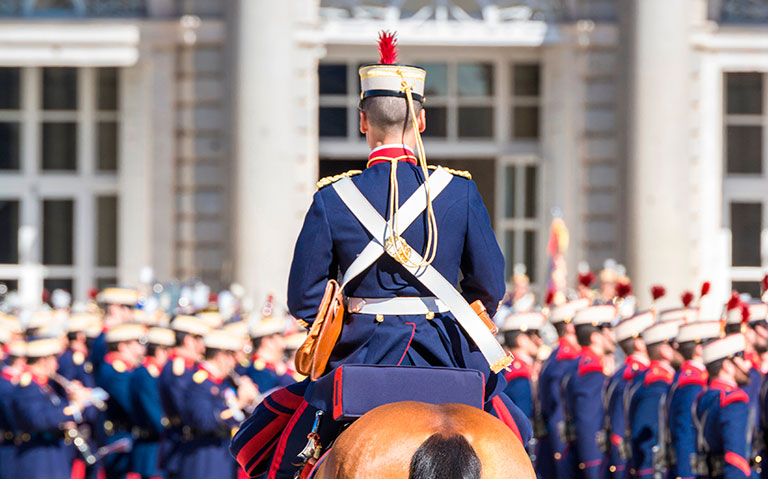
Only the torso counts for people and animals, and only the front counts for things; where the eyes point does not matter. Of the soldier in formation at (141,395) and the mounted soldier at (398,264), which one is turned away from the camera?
the mounted soldier

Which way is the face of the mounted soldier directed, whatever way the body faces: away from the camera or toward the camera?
away from the camera

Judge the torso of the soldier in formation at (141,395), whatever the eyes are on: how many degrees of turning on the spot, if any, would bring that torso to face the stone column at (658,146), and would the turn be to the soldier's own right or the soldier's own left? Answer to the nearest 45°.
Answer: approximately 45° to the soldier's own left

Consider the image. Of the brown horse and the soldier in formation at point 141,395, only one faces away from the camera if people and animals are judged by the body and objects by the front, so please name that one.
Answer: the brown horse

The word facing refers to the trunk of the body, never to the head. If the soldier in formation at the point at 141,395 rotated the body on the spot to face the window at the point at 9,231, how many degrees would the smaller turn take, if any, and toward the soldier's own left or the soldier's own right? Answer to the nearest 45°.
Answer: approximately 90° to the soldier's own left

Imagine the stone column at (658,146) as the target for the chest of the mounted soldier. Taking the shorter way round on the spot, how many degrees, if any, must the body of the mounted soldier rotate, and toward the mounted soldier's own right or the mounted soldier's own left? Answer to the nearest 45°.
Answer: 0° — they already face it

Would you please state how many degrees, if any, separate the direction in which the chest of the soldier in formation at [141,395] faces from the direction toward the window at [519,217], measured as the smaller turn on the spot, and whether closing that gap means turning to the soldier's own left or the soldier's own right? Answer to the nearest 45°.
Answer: approximately 45° to the soldier's own left

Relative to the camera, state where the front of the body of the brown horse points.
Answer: away from the camera

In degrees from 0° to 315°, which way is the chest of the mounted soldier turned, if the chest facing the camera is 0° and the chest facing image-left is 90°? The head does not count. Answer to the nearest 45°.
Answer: approximately 180°

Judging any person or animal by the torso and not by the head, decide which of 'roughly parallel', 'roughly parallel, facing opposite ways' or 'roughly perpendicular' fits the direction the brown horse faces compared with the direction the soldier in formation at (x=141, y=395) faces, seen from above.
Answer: roughly perpendicular
